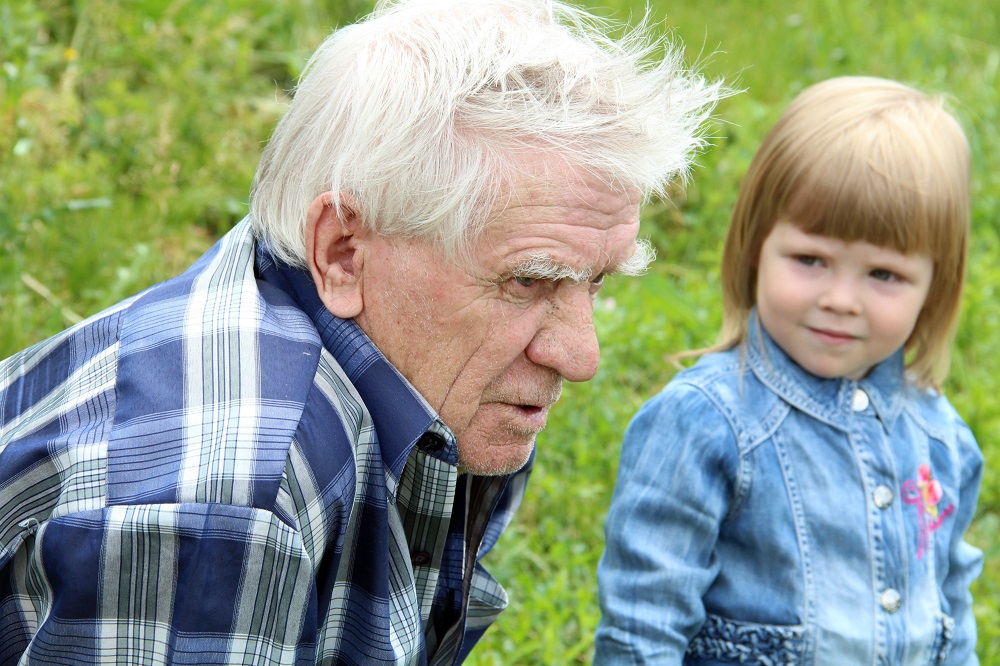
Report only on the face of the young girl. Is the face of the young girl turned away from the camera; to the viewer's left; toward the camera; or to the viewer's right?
toward the camera

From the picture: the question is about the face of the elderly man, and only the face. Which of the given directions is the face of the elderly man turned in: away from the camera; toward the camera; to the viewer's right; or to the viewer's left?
to the viewer's right

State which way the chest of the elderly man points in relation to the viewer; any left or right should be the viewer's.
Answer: facing the viewer and to the right of the viewer

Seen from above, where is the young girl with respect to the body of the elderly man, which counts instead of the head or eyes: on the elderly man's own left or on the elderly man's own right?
on the elderly man's own left
